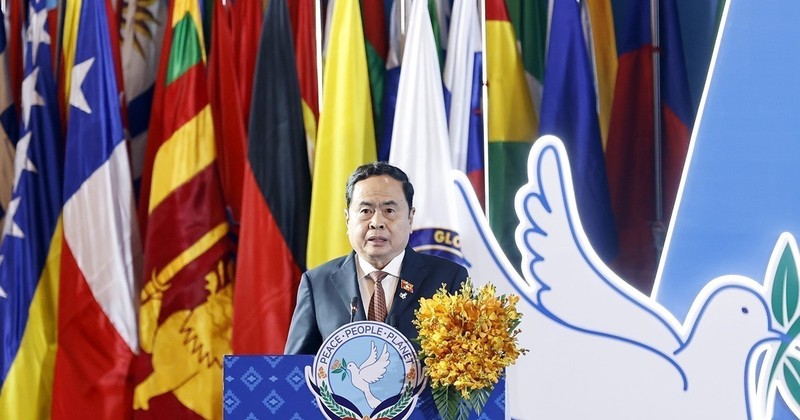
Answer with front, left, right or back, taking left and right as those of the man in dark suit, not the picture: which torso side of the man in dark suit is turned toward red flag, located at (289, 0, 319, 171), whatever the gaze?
back

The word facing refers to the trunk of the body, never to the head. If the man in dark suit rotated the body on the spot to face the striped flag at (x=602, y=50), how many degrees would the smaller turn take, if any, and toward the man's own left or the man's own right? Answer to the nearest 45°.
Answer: approximately 135° to the man's own left

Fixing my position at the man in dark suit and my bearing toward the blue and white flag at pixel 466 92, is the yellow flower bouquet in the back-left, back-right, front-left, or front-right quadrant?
back-right

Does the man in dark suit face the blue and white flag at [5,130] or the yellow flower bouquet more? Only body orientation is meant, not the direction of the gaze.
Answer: the yellow flower bouquet

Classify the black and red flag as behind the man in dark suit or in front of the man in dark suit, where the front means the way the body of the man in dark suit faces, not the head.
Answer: behind

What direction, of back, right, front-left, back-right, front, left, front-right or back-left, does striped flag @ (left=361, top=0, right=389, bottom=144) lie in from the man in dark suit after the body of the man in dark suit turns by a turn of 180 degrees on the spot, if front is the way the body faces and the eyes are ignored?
front

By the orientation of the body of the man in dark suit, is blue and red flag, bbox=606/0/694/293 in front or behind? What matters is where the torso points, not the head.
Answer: behind

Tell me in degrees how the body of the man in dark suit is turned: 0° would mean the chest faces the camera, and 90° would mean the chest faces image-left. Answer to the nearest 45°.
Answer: approximately 0°

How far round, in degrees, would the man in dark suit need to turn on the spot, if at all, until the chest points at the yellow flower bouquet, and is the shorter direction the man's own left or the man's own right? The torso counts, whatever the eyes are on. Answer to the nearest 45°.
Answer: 0° — they already face it

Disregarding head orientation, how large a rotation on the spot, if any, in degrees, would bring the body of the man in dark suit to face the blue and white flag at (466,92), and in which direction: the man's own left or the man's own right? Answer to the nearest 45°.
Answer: approximately 180°

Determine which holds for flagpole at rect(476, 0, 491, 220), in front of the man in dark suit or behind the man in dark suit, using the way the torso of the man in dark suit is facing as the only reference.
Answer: behind
